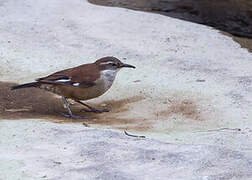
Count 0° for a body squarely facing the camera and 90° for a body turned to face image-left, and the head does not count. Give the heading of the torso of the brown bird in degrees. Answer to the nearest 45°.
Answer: approximately 270°
